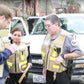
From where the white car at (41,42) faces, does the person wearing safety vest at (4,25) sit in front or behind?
in front

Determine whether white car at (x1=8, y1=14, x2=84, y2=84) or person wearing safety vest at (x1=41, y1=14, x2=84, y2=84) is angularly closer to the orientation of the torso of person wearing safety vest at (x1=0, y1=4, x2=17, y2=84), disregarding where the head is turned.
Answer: the person wearing safety vest

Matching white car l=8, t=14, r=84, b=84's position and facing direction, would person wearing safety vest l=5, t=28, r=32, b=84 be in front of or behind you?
in front

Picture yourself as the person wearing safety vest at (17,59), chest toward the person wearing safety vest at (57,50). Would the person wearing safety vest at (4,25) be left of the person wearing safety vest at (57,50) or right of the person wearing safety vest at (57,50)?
right

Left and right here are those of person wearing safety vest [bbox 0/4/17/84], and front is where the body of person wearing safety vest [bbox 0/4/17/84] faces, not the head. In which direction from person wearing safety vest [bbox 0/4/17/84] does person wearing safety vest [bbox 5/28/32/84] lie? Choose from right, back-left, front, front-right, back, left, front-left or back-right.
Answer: left

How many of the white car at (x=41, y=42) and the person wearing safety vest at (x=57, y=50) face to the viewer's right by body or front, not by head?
0

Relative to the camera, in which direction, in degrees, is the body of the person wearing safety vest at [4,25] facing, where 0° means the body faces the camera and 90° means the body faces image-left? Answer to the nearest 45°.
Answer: approximately 270°

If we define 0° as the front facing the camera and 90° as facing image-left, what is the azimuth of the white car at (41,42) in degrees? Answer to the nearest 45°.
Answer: approximately 0°

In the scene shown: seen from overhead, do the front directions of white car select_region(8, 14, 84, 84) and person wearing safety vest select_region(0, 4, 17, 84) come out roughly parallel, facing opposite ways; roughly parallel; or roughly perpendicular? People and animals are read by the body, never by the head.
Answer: roughly perpendicular

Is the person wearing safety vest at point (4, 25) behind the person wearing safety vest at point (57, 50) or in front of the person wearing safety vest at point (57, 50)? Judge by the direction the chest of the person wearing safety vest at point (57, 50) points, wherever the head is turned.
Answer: in front
